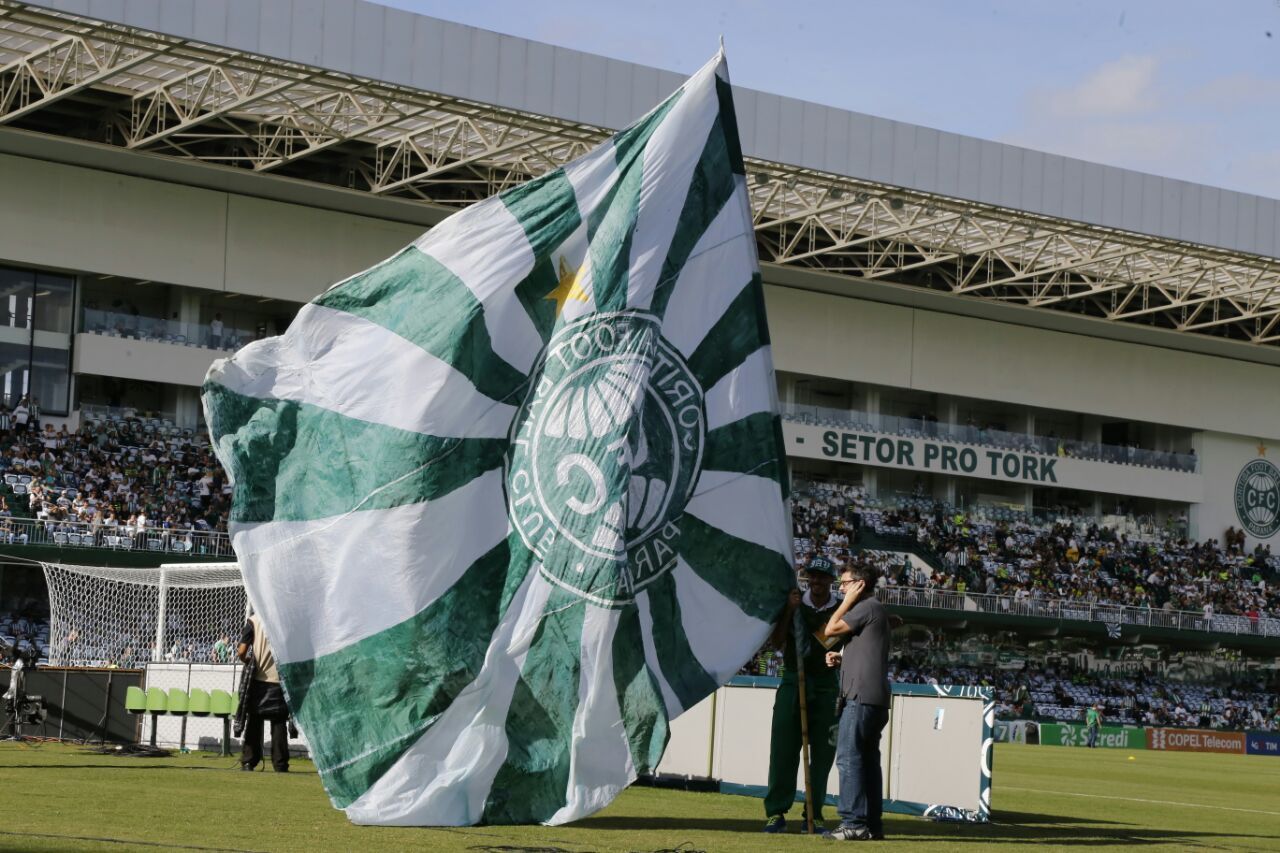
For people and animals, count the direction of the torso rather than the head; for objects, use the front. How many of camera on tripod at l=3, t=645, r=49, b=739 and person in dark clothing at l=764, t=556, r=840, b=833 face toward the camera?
1

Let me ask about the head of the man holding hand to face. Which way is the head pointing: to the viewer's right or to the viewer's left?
to the viewer's left

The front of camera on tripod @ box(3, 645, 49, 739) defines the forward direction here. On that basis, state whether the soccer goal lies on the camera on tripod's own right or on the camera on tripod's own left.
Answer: on the camera on tripod's own left

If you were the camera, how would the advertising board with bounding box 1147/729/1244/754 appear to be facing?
facing the viewer

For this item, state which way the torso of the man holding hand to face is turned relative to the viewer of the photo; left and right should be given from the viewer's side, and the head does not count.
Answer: facing to the left of the viewer

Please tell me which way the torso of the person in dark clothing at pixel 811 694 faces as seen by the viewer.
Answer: toward the camera

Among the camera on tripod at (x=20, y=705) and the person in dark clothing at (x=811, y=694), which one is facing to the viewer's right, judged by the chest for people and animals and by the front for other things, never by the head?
the camera on tripod

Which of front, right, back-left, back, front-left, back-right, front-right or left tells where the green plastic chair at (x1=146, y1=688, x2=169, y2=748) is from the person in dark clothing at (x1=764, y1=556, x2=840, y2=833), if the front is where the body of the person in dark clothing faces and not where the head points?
back-right

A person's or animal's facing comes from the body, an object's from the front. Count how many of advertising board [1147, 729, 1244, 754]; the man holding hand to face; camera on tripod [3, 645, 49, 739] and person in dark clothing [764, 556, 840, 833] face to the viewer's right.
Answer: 1

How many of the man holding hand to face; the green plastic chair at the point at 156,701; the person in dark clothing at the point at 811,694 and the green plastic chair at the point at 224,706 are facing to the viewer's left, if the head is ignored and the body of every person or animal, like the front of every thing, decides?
1

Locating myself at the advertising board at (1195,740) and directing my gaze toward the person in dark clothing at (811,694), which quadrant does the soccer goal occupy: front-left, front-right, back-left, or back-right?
front-right

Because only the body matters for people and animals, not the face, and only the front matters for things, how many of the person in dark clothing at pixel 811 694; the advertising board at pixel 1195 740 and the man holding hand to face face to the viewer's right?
0

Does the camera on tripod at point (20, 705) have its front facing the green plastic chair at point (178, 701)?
no
